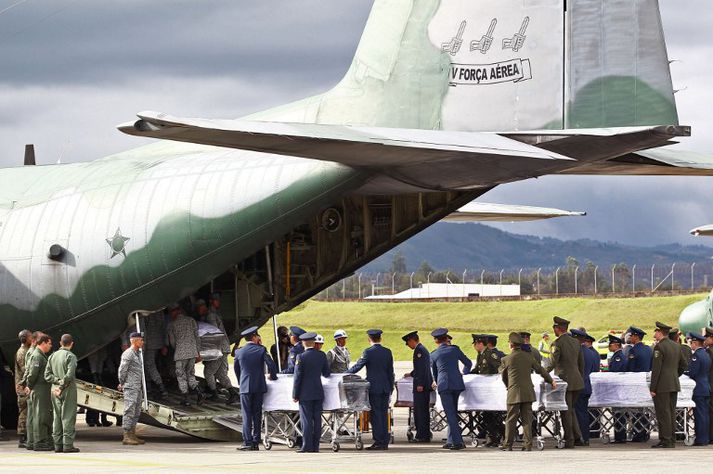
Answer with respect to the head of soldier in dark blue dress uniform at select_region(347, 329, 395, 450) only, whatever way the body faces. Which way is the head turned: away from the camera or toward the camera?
away from the camera

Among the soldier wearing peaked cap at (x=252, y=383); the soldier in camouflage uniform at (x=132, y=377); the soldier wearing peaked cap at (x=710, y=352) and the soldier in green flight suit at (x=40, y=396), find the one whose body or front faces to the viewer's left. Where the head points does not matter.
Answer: the soldier wearing peaked cap at (x=710, y=352)

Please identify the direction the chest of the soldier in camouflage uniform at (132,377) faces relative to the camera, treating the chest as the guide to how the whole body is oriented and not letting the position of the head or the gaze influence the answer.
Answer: to the viewer's right

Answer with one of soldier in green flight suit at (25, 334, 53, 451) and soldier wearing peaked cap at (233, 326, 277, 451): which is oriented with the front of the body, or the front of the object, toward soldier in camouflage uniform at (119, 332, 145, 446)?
soldier in green flight suit at (25, 334, 53, 451)

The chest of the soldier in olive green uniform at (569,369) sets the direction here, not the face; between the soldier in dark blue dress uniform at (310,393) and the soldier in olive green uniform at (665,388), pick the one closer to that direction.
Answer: the soldier in dark blue dress uniform

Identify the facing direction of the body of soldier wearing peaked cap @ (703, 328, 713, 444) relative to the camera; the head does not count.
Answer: to the viewer's left

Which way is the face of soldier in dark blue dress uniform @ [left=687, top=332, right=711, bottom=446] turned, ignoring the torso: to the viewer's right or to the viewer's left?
to the viewer's left

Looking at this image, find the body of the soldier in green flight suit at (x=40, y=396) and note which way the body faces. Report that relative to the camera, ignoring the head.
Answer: to the viewer's right

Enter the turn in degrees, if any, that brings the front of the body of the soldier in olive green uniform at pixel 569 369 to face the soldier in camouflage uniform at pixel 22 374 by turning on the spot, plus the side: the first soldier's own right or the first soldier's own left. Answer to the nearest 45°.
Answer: approximately 45° to the first soldier's own left
